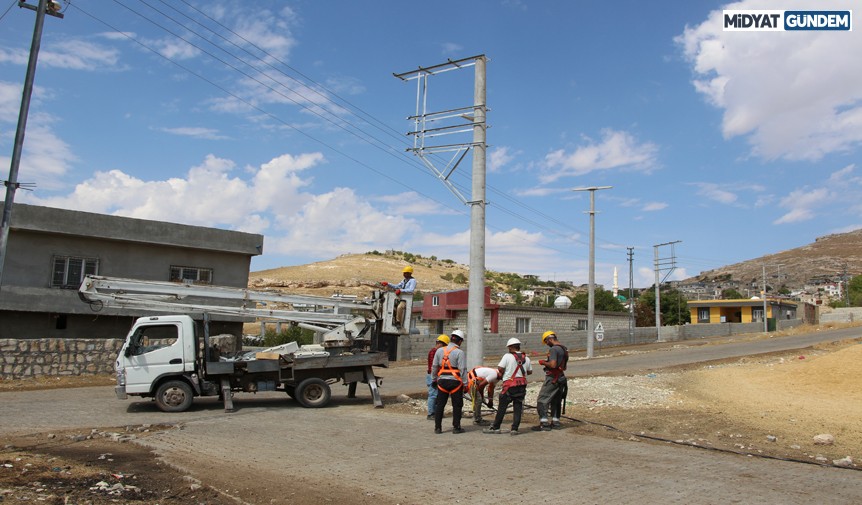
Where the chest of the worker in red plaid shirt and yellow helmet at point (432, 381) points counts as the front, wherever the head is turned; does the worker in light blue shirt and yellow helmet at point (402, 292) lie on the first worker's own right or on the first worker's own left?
on the first worker's own left

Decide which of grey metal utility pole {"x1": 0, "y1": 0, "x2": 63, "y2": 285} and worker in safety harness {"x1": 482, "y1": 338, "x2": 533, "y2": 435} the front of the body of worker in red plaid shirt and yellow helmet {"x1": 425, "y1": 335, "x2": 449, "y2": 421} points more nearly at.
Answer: the worker in safety harness

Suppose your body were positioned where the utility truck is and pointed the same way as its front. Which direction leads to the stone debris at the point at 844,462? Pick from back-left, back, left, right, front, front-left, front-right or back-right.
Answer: back-left

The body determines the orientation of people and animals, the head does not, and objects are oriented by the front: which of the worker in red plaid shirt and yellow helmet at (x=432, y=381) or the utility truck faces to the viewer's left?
the utility truck

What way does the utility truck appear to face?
to the viewer's left

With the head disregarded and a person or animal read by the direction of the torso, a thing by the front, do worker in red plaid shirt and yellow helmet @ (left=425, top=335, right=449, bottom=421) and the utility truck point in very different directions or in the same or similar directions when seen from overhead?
very different directions

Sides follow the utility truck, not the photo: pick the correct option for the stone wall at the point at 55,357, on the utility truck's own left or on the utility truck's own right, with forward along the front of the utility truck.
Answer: on the utility truck's own right
